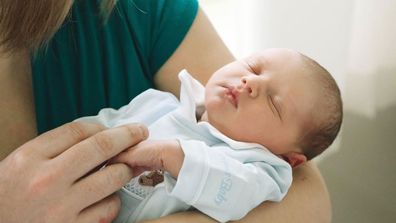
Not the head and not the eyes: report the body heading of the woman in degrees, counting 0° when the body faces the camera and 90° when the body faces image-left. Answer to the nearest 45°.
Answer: approximately 0°
